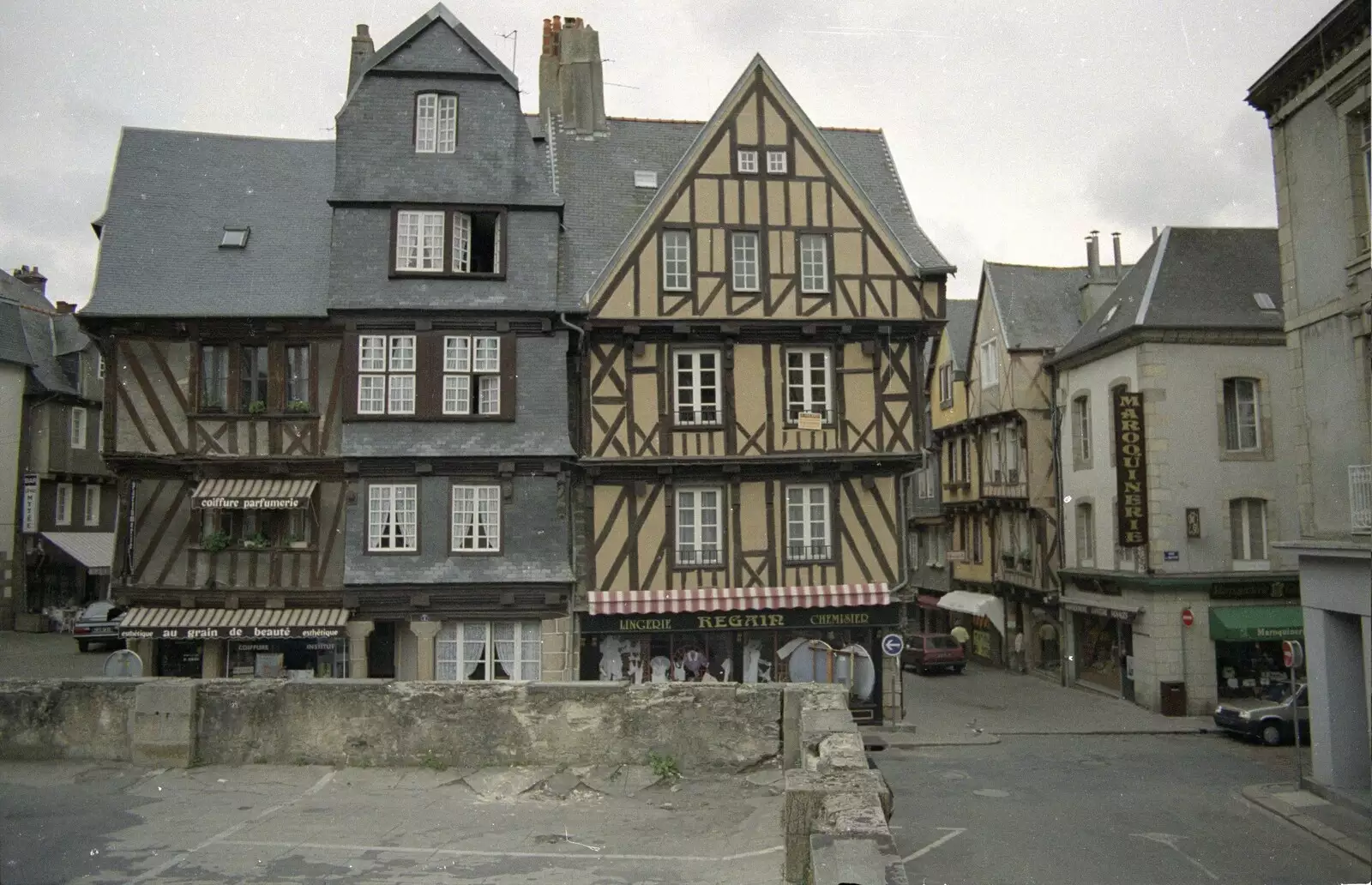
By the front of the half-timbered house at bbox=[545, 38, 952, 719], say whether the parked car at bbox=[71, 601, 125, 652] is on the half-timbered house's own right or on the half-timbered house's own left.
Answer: on the half-timbered house's own right

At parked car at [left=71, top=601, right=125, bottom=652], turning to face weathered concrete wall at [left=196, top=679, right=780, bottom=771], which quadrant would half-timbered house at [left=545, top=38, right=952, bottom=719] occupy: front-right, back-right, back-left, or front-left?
front-left

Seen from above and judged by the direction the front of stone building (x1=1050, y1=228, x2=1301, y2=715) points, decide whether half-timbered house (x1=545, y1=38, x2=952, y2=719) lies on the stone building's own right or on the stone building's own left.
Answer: on the stone building's own right

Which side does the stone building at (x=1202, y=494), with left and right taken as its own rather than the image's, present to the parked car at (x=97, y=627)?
right

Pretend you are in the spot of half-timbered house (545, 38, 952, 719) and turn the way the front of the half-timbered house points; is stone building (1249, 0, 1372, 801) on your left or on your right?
on your left

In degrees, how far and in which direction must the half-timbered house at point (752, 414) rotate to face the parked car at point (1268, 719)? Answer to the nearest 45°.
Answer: approximately 90° to its left

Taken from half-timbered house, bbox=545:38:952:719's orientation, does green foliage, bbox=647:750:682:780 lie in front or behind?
in front

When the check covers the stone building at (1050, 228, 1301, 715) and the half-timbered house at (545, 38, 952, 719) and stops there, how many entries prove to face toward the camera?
2

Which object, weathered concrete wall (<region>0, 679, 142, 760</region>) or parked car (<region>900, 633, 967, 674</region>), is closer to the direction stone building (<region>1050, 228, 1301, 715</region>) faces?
the weathered concrete wall

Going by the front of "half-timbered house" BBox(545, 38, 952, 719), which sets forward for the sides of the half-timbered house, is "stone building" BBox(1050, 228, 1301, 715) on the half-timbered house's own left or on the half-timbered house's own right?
on the half-timbered house's own left

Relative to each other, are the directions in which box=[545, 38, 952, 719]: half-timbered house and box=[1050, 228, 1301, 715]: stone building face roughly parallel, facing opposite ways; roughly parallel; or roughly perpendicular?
roughly parallel

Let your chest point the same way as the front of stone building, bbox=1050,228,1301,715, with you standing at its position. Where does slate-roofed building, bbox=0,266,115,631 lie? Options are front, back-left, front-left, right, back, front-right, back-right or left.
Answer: right

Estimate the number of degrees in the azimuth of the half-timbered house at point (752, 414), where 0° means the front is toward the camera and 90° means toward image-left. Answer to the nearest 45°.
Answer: approximately 0°

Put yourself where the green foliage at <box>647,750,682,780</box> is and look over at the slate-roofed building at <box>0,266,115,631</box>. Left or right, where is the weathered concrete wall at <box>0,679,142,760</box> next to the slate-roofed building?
left

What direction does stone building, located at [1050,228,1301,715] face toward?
toward the camera
